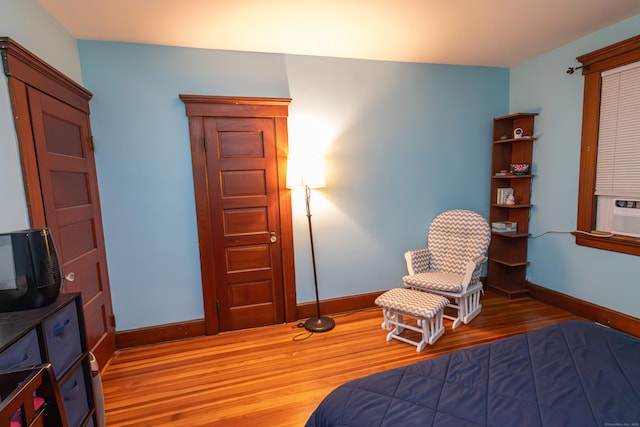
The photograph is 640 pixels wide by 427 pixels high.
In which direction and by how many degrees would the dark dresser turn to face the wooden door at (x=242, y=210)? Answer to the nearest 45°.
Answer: approximately 90° to its left

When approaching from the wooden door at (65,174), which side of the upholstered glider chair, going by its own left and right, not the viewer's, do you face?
front

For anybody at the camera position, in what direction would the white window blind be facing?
facing the viewer and to the left of the viewer

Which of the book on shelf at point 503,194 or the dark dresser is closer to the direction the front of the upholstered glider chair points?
the dark dresser

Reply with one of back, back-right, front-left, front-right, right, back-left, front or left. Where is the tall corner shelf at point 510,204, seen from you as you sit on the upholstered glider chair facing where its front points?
back

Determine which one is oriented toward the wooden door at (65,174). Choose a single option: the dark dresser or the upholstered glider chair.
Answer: the upholstered glider chair

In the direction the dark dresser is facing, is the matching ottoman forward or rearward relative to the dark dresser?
forward

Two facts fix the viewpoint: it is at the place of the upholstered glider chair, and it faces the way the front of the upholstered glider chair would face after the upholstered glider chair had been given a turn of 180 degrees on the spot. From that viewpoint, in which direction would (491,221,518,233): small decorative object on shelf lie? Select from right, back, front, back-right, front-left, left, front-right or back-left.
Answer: front

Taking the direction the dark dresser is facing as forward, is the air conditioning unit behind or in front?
in front

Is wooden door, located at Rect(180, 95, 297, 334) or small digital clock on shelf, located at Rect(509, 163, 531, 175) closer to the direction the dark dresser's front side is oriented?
the small digital clock on shelf

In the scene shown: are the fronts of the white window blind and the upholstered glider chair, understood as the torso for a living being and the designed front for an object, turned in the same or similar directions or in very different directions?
same or similar directions

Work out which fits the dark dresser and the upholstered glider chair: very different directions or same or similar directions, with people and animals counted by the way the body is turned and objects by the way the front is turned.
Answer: very different directions

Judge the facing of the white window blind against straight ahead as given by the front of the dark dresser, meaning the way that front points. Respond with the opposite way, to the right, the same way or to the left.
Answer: the opposite way

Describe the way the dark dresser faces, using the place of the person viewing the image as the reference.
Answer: facing the viewer and to the right of the viewer

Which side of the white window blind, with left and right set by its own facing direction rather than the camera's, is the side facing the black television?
front

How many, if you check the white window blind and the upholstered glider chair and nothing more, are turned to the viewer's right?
0
